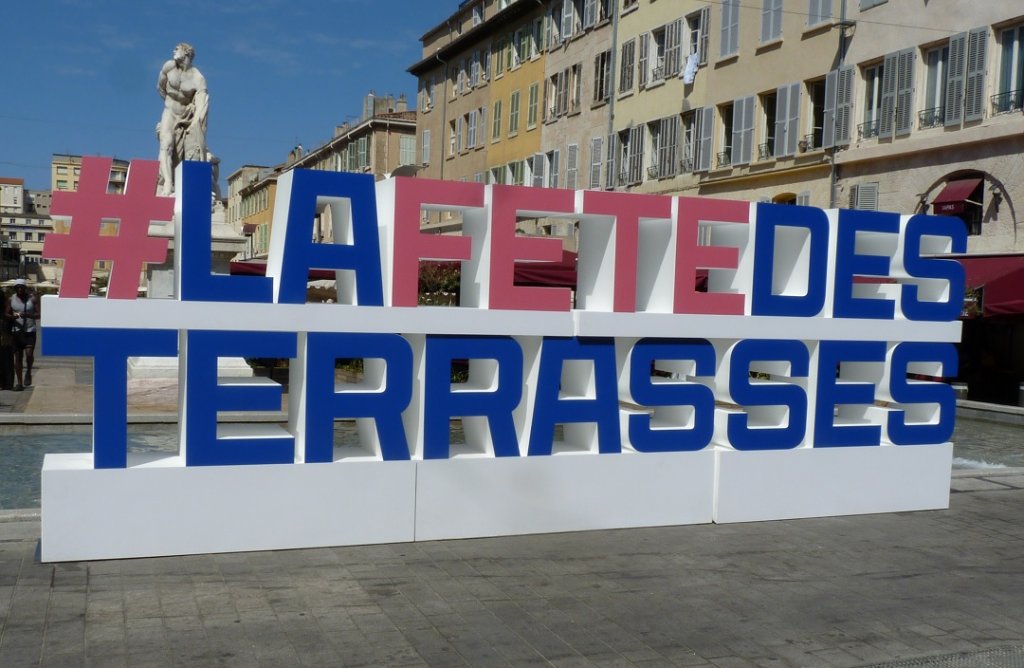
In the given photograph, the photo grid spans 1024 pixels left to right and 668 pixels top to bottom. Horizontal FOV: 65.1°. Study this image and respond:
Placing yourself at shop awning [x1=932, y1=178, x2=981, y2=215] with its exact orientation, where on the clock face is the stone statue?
The stone statue is roughly at 12 o'clock from the shop awning.

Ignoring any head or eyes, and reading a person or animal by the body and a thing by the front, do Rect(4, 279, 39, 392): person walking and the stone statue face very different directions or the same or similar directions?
same or similar directions

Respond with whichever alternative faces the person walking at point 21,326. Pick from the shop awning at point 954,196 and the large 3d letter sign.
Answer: the shop awning

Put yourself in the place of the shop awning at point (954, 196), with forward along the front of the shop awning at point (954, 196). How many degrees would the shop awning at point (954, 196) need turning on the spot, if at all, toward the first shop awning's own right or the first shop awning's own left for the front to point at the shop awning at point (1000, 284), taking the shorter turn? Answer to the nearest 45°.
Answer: approximately 45° to the first shop awning's own left

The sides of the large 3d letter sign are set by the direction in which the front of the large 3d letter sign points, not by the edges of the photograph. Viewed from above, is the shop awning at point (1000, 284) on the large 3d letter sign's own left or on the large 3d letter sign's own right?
on the large 3d letter sign's own left

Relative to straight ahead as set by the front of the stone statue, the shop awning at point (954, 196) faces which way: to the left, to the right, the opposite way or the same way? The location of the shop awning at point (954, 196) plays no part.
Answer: to the right

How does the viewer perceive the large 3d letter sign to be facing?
facing the viewer and to the right of the viewer

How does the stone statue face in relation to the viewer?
toward the camera

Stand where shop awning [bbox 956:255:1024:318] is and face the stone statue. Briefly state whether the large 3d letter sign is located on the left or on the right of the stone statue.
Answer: left

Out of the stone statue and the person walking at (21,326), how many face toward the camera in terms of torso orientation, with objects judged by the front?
2

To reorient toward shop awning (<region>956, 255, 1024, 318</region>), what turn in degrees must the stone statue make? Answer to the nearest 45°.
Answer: approximately 90° to its left

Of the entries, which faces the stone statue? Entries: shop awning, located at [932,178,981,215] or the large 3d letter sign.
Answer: the shop awning

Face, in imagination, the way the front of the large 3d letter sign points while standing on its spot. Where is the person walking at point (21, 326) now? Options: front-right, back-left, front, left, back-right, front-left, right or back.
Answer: back

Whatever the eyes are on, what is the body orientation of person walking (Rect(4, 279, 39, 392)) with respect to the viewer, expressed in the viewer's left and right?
facing the viewer

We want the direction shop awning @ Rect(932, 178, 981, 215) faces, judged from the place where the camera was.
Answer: facing the viewer and to the left of the viewer
